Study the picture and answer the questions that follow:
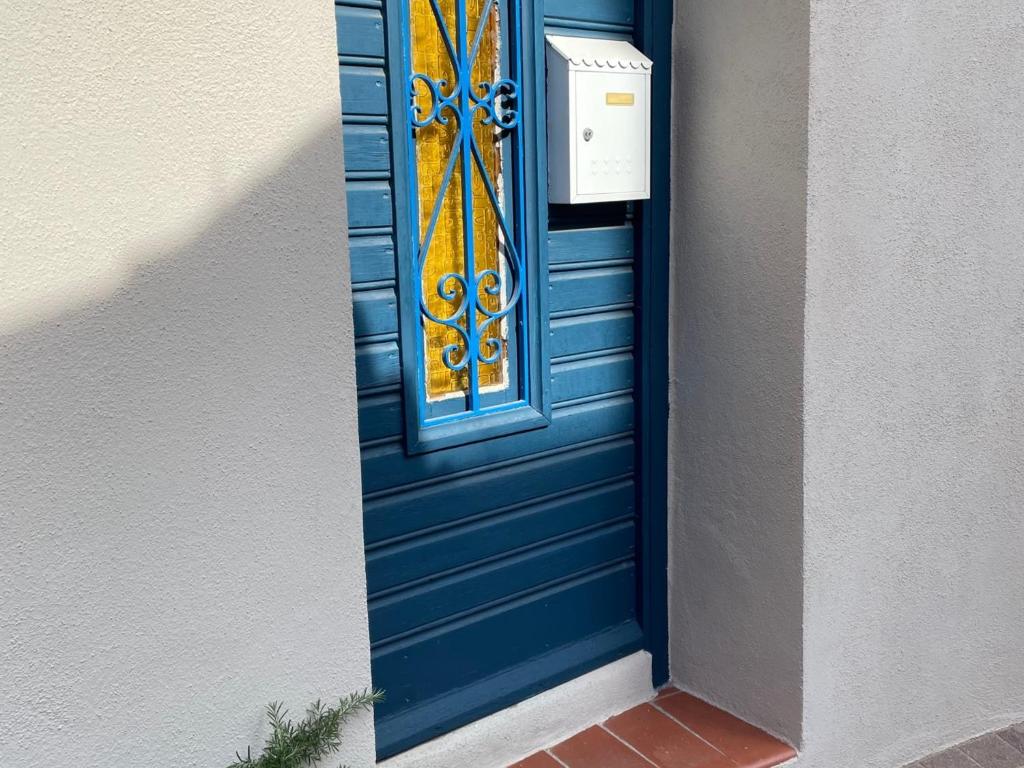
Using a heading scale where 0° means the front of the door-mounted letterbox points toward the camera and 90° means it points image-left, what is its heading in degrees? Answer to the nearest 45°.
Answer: approximately 315°

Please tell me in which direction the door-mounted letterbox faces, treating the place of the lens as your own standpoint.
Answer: facing the viewer and to the right of the viewer
